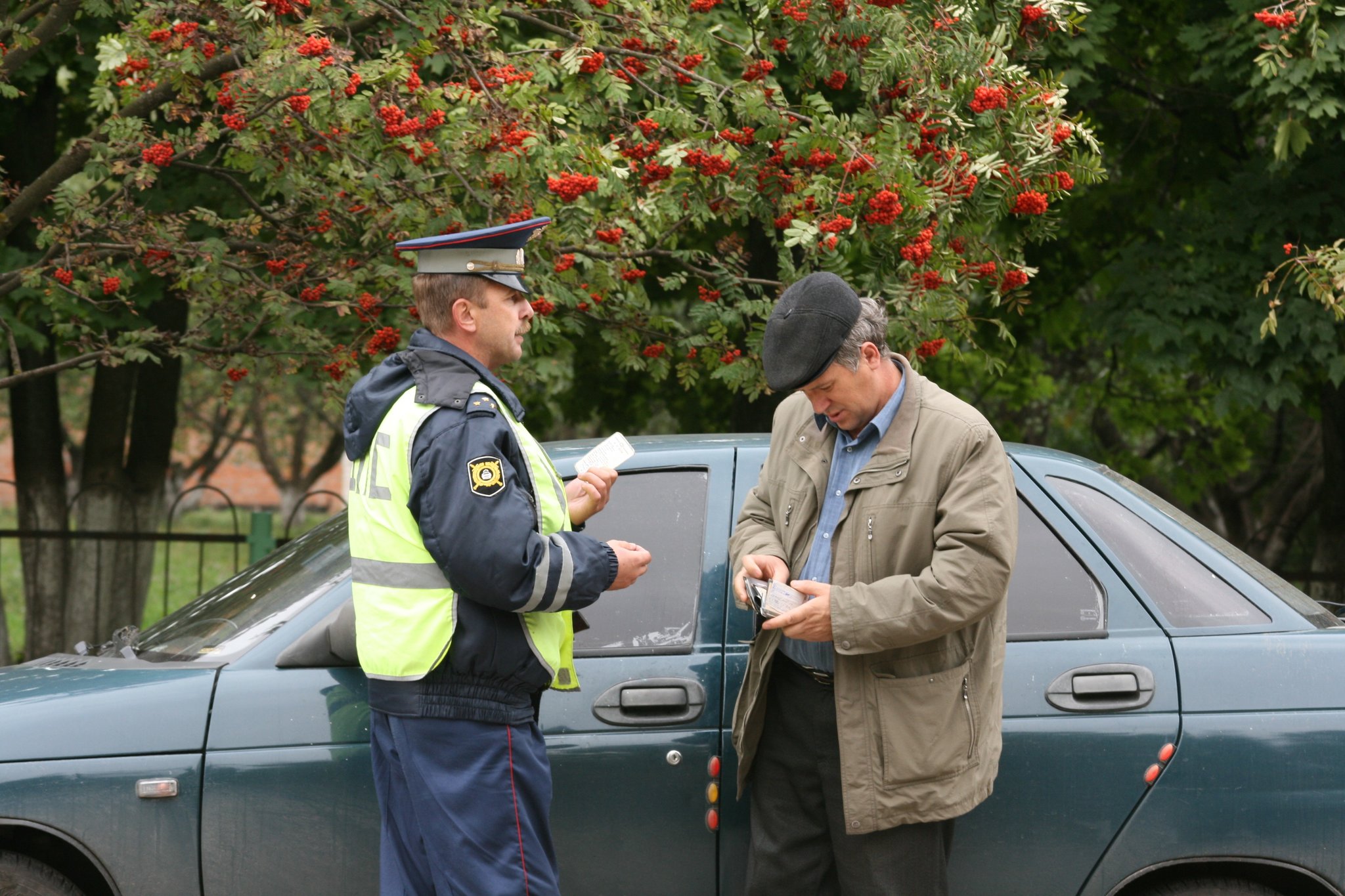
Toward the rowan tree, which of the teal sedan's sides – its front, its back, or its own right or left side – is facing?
right

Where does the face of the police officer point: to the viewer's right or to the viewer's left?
to the viewer's right

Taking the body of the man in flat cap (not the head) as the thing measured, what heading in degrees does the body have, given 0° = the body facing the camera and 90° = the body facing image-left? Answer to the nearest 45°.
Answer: approximately 45°

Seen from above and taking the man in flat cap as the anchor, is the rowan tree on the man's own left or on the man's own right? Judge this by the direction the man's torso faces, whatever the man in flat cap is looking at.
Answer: on the man's own right

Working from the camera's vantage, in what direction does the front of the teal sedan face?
facing to the left of the viewer

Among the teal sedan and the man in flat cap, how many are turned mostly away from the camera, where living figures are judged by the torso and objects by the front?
0

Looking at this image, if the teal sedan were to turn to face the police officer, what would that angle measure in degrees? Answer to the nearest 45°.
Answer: approximately 45° to its left

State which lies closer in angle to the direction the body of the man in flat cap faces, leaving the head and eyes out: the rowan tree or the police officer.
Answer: the police officer
